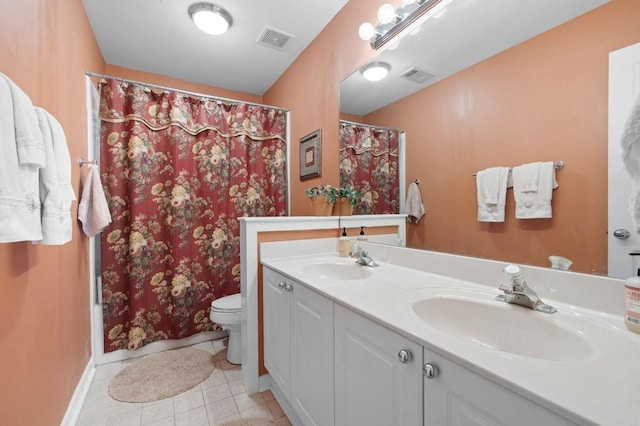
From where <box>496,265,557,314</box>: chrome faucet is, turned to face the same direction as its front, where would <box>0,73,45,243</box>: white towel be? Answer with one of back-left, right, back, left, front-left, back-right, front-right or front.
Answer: front

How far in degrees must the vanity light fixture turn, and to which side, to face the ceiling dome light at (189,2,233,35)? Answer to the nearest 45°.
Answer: approximately 45° to its right

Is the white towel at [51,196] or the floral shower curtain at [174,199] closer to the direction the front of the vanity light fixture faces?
the white towel

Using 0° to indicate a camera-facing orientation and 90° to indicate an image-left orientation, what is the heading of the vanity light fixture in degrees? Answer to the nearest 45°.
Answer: approximately 45°

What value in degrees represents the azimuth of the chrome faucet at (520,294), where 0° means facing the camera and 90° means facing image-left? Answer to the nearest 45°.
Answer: approximately 45°

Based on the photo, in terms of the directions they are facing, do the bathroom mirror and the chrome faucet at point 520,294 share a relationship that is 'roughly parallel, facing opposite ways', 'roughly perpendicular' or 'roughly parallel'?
roughly parallel

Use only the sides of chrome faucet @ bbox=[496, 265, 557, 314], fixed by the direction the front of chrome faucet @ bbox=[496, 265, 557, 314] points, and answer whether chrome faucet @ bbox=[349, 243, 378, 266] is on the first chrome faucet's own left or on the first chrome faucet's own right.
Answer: on the first chrome faucet's own right
